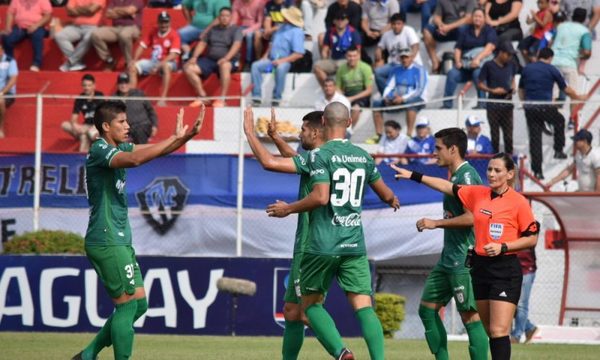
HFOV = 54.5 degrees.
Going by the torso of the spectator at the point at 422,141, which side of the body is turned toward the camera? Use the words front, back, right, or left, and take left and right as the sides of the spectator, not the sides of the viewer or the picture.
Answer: front

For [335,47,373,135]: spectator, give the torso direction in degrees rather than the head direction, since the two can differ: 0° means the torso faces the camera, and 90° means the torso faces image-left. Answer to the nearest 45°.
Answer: approximately 45°

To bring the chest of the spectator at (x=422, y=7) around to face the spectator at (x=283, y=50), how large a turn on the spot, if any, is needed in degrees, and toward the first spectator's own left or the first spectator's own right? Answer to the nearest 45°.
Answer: approximately 90° to the first spectator's own right

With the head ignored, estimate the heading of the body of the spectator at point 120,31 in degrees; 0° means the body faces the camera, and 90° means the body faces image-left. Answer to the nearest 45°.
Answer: approximately 45°

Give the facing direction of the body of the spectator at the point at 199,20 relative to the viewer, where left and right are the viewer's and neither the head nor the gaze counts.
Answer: facing the viewer and to the left of the viewer

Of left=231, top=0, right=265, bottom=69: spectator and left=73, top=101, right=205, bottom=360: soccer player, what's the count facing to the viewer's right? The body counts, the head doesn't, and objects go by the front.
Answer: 1

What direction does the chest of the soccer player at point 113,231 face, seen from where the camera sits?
to the viewer's right

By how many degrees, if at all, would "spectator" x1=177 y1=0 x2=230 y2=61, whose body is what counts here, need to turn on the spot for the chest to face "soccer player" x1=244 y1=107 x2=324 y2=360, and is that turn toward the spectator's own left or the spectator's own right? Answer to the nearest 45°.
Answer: approximately 45° to the spectator's own left
